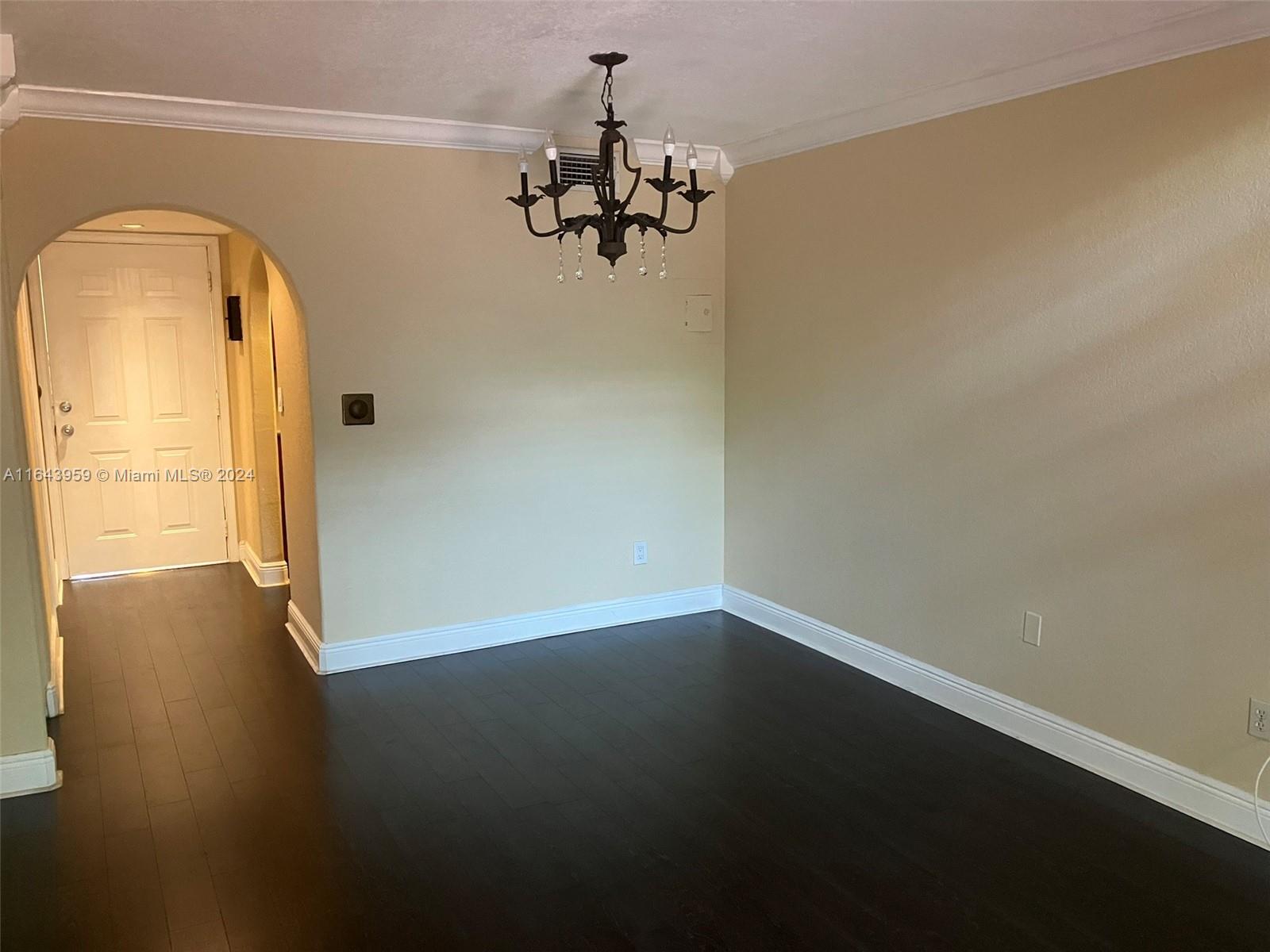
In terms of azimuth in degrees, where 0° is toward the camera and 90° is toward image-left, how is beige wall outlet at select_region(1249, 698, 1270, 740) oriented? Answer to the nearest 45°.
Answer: approximately 45°

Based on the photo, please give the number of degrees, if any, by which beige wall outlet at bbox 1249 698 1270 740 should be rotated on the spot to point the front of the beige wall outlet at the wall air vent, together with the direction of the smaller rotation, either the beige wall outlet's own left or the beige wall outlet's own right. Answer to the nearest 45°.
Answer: approximately 45° to the beige wall outlet's own right

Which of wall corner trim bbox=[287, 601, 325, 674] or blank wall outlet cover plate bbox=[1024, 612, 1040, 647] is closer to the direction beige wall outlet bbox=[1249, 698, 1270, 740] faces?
the wall corner trim

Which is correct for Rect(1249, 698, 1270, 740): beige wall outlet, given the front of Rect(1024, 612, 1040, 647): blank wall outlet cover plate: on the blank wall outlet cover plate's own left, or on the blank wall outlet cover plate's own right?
on the blank wall outlet cover plate's own left

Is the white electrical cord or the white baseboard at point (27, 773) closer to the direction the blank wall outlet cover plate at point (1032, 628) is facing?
the white baseboard

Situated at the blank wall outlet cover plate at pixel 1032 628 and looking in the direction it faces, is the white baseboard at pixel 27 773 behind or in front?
in front

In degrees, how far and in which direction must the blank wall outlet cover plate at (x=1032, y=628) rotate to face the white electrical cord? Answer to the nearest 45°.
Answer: approximately 90° to its left

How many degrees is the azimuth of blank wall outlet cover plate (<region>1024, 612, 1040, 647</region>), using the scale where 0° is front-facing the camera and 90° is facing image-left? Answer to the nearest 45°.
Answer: approximately 45°

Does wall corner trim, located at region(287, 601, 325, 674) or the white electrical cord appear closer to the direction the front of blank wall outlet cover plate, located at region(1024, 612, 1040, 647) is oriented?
the wall corner trim
